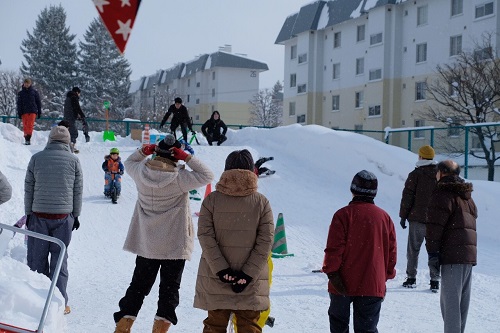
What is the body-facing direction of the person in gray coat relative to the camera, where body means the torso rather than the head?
away from the camera

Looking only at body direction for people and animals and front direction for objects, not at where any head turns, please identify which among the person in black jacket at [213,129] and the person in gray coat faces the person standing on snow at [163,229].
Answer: the person in black jacket

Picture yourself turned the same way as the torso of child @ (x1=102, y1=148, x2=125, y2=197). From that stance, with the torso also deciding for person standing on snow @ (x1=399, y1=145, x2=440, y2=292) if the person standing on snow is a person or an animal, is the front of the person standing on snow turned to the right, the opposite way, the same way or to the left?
the opposite way

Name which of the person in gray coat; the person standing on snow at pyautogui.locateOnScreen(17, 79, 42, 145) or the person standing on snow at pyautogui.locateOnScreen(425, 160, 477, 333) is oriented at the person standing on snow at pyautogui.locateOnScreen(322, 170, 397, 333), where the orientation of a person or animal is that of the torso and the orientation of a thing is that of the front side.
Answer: the person standing on snow at pyautogui.locateOnScreen(17, 79, 42, 145)

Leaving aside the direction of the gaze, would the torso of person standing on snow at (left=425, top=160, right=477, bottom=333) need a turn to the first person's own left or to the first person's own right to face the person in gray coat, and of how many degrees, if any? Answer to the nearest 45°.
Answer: approximately 45° to the first person's own left

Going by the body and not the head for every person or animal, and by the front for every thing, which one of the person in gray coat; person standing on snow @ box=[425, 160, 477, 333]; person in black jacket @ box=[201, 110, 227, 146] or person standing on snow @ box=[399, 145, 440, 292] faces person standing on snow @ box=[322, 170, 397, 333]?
the person in black jacket

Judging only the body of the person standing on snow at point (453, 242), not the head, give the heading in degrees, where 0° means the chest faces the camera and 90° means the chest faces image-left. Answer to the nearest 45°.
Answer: approximately 135°

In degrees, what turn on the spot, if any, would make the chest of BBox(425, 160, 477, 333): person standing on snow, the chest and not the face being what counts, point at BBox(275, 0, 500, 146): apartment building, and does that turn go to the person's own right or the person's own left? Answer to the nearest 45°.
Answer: approximately 45° to the person's own right

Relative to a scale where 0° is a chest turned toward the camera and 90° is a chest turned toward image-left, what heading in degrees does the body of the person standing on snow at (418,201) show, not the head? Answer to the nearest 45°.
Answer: approximately 135°

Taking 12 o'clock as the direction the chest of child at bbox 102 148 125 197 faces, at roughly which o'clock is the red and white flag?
The red and white flag is roughly at 12 o'clock from the child.
